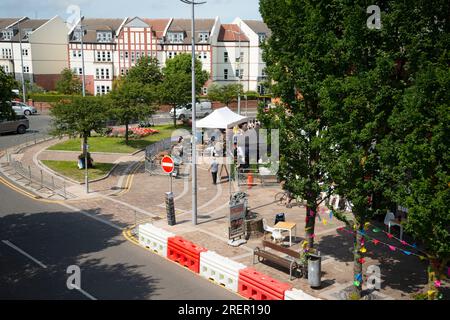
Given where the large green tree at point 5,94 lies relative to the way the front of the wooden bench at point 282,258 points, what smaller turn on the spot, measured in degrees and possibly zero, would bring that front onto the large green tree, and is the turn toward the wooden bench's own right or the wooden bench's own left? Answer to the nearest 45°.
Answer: approximately 45° to the wooden bench's own right

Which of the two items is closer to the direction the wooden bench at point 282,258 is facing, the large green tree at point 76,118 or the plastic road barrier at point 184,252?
the plastic road barrier

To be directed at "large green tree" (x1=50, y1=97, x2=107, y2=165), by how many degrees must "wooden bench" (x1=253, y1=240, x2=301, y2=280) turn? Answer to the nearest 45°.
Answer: approximately 90° to its right

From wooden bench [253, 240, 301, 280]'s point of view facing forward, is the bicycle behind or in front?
behind

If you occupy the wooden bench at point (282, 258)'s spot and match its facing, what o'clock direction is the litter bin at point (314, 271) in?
The litter bin is roughly at 9 o'clock from the wooden bench.

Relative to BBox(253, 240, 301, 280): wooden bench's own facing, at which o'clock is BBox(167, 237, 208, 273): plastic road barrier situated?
The plastic road barrier is roughly at 2 o'clock from the wooden bench.

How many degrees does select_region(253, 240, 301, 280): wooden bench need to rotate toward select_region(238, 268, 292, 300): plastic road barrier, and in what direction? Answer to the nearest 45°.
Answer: approximately 45° to its left

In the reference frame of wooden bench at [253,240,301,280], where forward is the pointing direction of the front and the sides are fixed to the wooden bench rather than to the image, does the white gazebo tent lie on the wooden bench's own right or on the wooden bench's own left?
on the wooden bench's own right

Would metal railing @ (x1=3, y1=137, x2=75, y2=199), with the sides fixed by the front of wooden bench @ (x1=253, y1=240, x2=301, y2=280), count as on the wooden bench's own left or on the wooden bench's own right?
on the wooden bench's own right

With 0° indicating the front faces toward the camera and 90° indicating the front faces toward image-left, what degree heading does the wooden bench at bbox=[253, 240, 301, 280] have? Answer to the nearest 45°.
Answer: approximately 45°
